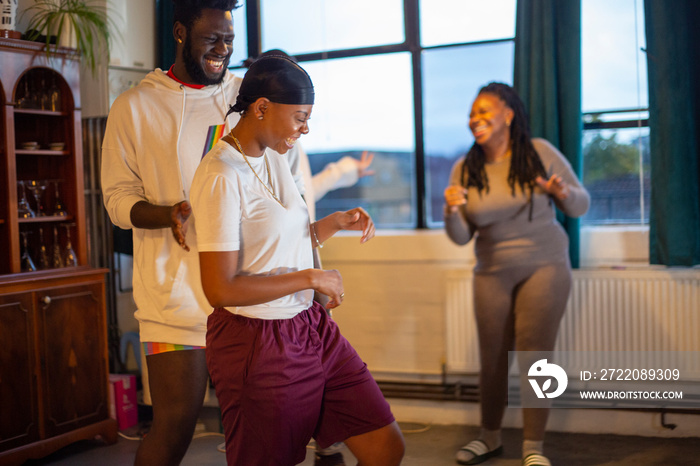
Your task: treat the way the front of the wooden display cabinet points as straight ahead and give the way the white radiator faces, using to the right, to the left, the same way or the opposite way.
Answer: to the right

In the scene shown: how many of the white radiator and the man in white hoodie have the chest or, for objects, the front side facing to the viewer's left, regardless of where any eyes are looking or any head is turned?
0

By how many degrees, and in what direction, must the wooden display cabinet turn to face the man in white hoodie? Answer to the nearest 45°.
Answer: approximately 45° to its right

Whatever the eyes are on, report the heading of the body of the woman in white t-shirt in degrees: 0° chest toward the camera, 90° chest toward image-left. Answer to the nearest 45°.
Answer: approximately 315°

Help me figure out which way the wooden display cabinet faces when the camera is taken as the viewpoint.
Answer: facing the viewer and to the right of the viewer

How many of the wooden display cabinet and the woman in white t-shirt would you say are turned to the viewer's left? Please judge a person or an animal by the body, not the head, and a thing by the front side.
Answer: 0

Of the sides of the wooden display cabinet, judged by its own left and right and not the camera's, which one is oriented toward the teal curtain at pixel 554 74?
front

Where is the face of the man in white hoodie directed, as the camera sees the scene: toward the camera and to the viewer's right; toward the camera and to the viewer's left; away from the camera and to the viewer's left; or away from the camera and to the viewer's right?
toward the camera and to the viewer's right
